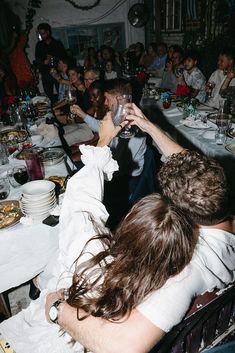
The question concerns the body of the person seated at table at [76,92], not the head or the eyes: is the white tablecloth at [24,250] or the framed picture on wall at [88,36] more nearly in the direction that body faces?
the white tablecloth

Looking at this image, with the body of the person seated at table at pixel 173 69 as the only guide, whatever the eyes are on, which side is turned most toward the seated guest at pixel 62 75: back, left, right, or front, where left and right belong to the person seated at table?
front

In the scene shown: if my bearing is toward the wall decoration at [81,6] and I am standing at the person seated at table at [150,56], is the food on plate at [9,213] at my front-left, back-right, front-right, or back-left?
back-left

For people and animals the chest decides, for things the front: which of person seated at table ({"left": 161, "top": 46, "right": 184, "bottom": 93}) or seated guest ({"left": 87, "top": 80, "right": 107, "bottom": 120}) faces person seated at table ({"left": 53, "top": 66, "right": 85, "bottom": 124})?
person seated at table ({"left": 161, "top": 46, "right": 184, "bottom": 93})

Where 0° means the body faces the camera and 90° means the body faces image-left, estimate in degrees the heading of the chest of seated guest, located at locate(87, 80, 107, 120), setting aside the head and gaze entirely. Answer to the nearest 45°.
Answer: approximately 45°

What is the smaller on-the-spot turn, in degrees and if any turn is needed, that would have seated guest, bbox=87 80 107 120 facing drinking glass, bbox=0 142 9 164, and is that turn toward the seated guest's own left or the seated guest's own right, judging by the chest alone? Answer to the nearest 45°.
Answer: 0° — they already face it

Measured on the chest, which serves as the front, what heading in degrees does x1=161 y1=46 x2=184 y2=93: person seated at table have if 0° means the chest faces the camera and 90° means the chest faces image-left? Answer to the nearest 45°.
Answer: approximately 45°

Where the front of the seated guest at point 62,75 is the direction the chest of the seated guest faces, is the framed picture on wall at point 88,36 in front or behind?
behind

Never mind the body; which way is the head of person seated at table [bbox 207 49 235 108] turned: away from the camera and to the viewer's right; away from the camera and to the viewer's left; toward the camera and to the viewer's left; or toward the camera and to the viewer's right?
toward the camera and to the viewer's left

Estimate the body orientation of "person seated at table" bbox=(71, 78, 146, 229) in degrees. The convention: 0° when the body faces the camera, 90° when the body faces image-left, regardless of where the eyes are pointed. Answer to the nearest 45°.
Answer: approximately 45°

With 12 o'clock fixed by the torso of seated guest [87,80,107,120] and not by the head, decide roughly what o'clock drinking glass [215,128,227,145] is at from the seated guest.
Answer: The drinking glass is roughly at 9 o'clock from the seated guest.

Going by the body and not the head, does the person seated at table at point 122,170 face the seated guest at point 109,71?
no

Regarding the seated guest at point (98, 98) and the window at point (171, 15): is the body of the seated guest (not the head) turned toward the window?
no
